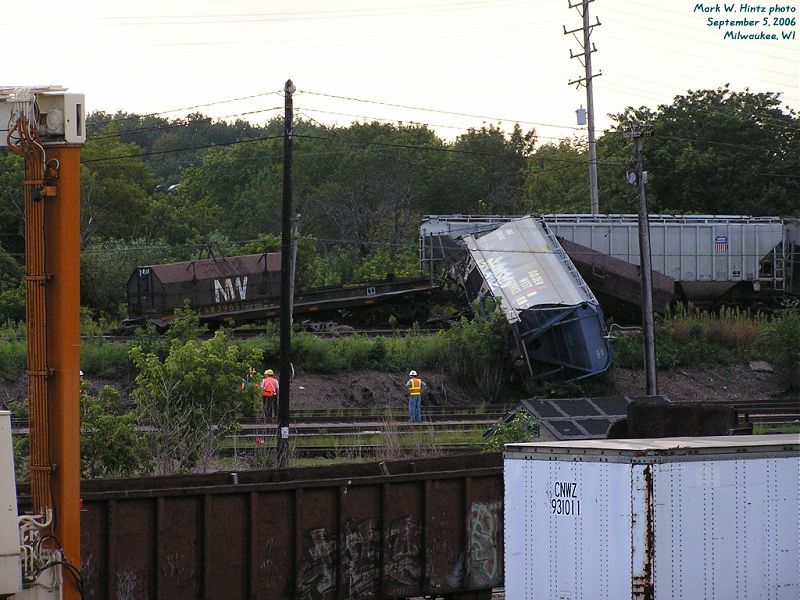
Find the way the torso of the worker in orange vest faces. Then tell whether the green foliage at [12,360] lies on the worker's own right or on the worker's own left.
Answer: on the worker's own left

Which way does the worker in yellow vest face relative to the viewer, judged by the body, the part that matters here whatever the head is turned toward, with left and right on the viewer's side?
facing away from the viewer

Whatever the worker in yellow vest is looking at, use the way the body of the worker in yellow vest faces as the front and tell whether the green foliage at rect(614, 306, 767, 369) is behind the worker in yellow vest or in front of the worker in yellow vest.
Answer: in front

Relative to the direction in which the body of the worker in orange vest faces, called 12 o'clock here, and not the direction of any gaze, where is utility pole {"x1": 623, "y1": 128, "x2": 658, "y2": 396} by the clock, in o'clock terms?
The utility pole is roughly at 3 o'clock from the worker in orange vest.

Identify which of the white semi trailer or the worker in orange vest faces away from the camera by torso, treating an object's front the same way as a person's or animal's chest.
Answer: the worker in orange vest

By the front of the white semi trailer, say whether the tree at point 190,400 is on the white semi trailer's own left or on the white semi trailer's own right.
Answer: on the white semi trailer's own right

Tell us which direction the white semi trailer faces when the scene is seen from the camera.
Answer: facing the viewer and to the left of the viewer

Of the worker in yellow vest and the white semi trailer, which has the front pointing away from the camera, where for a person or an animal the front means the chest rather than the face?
the worker in yellow vest

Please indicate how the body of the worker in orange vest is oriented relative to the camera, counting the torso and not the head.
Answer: away from the camera

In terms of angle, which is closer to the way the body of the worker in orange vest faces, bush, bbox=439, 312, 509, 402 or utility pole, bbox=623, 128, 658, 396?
the bush

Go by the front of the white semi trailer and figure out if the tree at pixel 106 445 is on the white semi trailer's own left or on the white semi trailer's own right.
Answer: on the white semi trailer's own right

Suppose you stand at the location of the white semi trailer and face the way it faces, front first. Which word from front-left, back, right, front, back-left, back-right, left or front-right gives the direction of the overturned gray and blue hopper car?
back-right

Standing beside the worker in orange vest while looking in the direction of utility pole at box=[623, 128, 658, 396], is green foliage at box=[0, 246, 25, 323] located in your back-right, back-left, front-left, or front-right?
back-left
